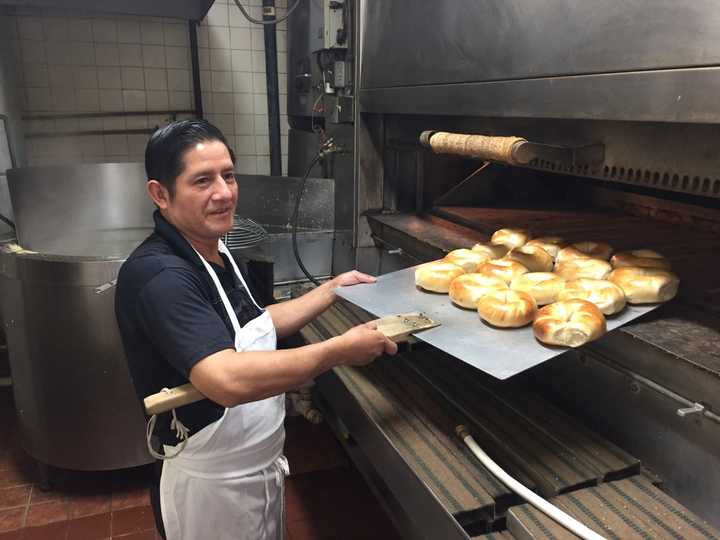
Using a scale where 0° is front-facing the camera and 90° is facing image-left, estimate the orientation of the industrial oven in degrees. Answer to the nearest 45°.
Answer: approximately 45°

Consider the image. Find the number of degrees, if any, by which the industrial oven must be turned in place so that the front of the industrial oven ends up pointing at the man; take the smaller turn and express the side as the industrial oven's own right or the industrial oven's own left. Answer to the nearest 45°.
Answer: approximately 45° to the industrial oven's own right

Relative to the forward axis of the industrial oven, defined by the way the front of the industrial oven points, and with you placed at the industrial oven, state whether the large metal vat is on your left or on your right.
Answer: on your right

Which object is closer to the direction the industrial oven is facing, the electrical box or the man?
the man

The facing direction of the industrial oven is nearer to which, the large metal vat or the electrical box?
the large metal vat
